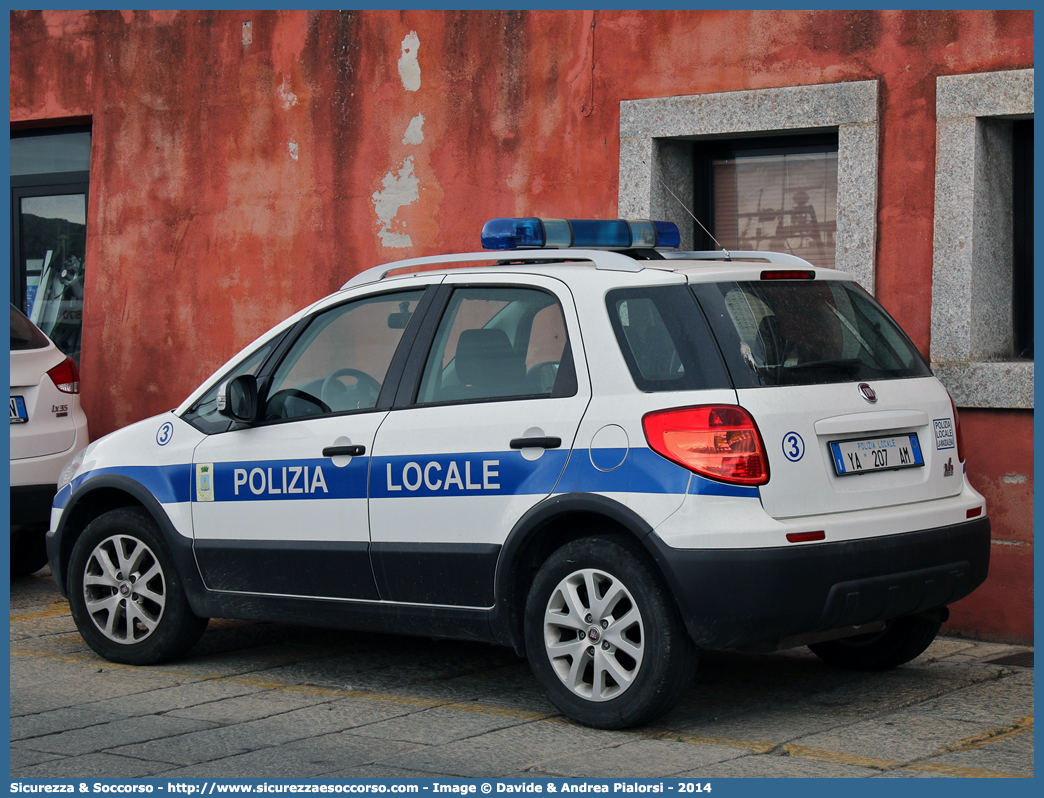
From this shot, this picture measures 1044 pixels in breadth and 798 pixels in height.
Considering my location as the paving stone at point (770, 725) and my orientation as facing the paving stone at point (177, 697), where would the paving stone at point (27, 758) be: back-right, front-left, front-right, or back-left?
front-left

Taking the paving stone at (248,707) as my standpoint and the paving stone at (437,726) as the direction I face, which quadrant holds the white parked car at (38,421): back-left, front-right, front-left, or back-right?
back-left

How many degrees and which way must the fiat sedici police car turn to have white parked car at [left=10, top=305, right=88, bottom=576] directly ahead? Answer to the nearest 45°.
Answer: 0° — it already faces it

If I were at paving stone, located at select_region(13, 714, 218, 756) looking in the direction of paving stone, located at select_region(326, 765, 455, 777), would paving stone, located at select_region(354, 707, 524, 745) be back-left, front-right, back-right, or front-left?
front-left

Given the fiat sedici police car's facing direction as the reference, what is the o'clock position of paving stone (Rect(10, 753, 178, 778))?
The paving stone is roughly at 10 o'clock from the fiat sedici police car.

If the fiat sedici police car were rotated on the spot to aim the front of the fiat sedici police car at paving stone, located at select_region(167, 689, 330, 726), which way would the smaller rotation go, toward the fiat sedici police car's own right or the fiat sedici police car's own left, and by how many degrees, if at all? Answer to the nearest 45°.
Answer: approximately 45° to the fiat sedici police car's own left

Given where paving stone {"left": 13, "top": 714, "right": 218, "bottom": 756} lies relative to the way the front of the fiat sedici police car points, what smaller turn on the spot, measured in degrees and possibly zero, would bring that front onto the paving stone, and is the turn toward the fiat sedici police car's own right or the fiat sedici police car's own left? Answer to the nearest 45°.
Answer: approximately 45° to the fiat sedici police car's own left

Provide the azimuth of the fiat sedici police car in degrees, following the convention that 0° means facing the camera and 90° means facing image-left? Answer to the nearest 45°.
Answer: approximately 135°

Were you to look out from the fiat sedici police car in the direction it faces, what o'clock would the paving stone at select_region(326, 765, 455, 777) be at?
The paving stone is roughly at 9 o'clock from the fiat sedici police car.
